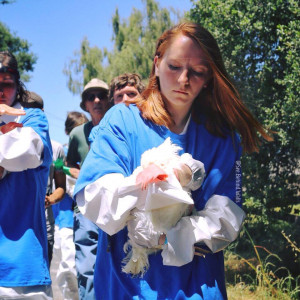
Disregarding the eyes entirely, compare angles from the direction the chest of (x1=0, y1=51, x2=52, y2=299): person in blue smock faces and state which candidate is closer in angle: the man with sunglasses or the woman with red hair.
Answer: the woman with red hair

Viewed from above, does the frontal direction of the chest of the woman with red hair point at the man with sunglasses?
no

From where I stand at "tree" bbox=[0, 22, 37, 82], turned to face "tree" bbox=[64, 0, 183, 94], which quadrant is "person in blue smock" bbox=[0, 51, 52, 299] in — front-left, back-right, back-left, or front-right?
front-right

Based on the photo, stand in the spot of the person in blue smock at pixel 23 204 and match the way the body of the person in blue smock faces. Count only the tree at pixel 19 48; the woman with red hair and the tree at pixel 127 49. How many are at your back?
2

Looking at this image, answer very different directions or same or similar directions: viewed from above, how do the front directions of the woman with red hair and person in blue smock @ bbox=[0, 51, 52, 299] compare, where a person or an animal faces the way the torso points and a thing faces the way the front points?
same or similar directions

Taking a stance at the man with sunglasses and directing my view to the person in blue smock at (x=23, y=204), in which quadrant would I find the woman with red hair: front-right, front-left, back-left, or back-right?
front-left

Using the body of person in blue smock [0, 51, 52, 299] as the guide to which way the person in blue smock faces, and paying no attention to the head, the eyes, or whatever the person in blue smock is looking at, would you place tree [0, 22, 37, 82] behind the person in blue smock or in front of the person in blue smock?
behind

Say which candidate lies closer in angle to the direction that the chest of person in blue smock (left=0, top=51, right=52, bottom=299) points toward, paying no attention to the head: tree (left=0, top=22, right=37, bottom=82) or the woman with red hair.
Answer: the woman with red hair

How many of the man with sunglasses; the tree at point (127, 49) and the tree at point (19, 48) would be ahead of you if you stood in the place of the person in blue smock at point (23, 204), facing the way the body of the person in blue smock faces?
0

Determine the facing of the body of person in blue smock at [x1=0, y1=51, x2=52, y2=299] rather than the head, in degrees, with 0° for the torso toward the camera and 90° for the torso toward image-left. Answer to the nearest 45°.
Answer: approximately 0°

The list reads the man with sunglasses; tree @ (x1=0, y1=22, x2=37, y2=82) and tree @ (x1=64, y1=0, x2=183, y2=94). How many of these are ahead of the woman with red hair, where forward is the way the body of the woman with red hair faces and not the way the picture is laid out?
0

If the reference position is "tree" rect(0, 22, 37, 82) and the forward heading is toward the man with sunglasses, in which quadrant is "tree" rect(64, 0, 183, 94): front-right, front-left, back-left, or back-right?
front-left

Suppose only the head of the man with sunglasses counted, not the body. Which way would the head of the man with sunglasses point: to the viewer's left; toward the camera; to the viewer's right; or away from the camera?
toward the camera

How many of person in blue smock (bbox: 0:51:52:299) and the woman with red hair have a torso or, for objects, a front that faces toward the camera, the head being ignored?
2

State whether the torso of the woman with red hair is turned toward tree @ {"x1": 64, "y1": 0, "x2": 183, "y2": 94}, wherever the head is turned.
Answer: no

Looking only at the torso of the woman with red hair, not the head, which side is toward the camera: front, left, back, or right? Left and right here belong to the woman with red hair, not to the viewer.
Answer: front

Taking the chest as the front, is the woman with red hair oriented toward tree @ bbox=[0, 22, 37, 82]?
no
